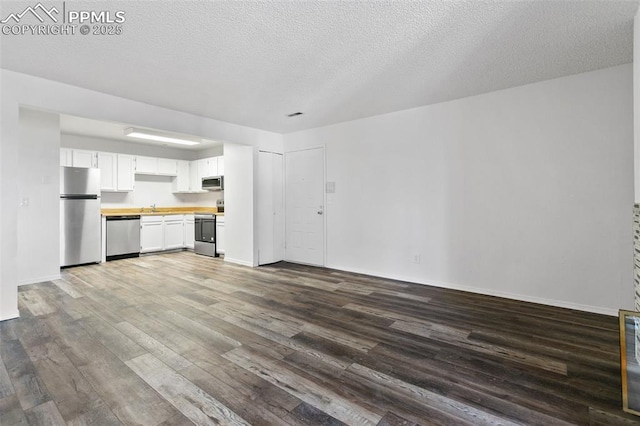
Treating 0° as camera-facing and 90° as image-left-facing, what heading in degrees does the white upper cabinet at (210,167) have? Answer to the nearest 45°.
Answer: approximately 45°

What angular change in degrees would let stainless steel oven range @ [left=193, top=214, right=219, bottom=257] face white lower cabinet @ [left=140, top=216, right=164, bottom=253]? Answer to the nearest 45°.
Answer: approximately 45° to its right

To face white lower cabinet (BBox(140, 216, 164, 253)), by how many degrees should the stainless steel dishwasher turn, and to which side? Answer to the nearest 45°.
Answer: approximately 135° to its left

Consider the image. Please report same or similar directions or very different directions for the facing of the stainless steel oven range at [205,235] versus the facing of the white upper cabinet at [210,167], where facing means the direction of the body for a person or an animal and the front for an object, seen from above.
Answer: same or similar directions

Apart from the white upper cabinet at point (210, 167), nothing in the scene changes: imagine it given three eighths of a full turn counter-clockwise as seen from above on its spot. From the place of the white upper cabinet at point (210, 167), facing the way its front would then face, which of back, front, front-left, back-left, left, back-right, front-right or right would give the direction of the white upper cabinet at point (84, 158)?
back

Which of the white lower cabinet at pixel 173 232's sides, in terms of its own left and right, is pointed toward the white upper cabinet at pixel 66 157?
right

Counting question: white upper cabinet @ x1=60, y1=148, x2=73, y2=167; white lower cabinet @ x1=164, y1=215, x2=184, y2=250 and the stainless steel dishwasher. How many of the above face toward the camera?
3

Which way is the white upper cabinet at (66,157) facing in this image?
toward the camera

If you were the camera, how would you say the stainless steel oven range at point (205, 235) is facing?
facing the viewer and to the left of the viewer

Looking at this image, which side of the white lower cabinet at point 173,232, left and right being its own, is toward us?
front

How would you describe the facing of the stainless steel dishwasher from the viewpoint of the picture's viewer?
facing the viewer
